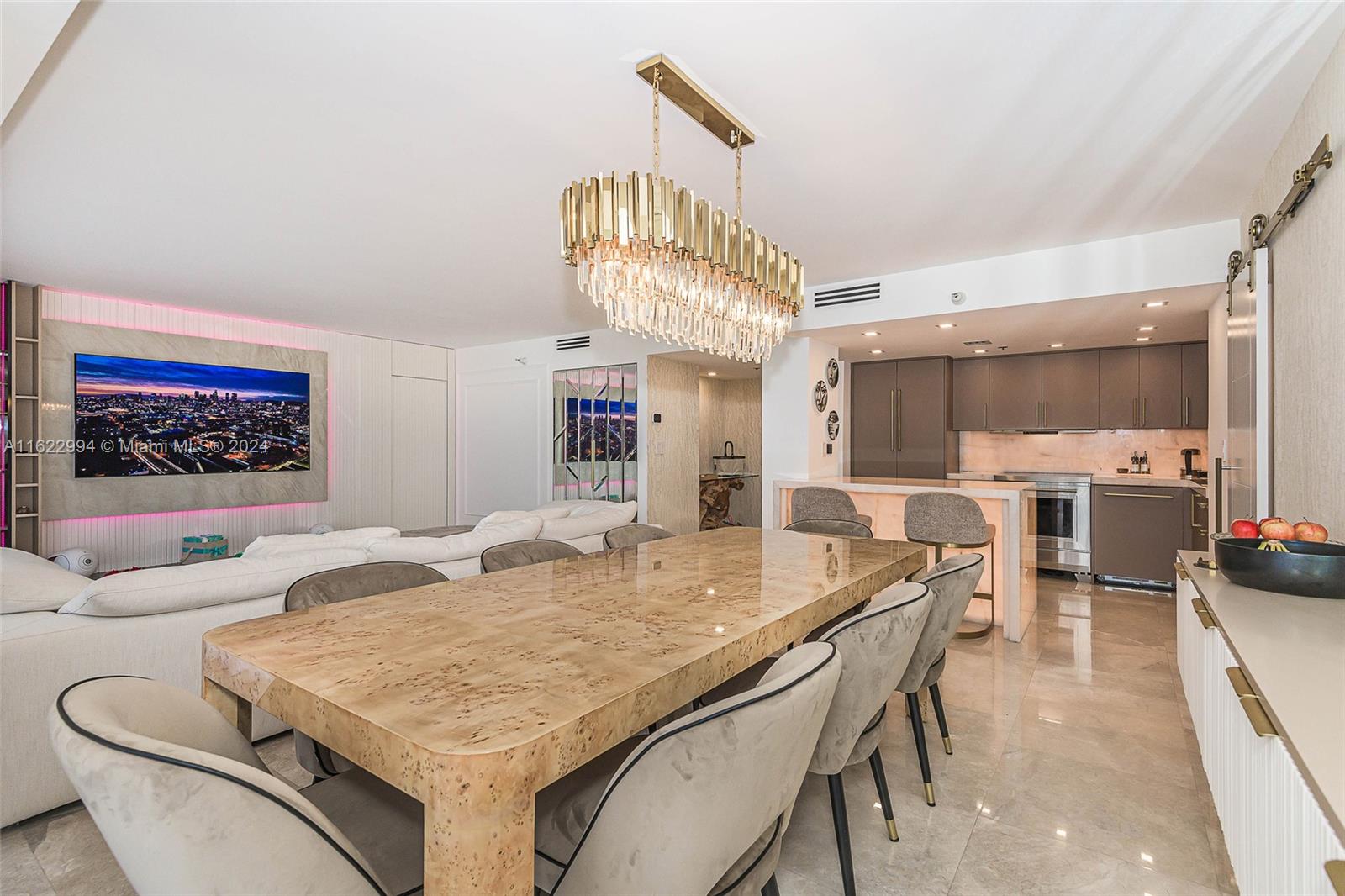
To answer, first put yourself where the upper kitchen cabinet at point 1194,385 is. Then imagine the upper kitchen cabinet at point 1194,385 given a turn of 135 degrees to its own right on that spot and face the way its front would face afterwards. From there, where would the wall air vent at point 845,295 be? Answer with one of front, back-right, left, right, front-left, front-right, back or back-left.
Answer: left

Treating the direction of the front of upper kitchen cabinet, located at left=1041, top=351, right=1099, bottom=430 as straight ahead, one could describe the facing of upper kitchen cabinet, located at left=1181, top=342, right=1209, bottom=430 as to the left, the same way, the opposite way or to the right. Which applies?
the same way

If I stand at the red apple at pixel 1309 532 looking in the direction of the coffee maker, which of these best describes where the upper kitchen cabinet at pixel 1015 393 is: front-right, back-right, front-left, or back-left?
front-left

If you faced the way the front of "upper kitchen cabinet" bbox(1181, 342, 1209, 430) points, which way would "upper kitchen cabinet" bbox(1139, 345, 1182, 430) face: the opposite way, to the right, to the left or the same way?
the same way

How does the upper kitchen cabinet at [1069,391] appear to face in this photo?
toward the camera

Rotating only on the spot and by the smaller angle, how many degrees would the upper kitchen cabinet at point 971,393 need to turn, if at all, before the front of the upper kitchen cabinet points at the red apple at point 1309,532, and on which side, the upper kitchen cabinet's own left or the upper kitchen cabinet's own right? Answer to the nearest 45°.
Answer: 0° — it already faces it

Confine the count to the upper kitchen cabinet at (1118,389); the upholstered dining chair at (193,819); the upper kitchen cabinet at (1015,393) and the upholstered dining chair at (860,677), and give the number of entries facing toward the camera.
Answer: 2

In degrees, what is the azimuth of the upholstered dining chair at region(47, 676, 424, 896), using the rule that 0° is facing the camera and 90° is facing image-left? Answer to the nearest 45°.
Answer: approximately 225°

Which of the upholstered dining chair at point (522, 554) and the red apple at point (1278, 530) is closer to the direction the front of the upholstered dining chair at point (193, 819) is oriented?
the upholstered dining chair

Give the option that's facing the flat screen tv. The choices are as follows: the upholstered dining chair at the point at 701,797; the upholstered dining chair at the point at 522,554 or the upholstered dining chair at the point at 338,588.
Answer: the upholstered dining chair at the point at 701,797

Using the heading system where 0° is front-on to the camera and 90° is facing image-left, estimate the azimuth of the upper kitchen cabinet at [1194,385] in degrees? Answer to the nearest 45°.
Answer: approximately 0°

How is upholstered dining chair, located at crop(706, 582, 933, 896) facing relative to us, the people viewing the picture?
facing away from the viewer and to the left of the viewer

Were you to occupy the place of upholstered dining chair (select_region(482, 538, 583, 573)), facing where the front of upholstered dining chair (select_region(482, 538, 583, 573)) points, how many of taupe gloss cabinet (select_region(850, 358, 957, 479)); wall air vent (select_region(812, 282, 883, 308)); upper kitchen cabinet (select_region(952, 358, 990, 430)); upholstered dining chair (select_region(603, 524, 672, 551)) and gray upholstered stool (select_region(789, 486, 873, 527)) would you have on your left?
5

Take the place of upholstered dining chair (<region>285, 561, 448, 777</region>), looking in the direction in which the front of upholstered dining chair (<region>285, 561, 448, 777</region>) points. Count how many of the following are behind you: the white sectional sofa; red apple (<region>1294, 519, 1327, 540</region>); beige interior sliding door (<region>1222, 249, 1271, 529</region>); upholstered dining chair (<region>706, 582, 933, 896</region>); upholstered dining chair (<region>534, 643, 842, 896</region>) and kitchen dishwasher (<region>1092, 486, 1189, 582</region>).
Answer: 1

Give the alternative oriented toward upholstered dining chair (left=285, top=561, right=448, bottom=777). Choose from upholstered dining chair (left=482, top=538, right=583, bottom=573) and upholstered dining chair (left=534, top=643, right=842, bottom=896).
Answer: upholstered dining chair (left=534, top=643, right=842, bottom=896)

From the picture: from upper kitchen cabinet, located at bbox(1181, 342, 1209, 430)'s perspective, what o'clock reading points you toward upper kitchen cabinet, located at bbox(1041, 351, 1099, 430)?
upper kitchen cabinet, located at bbox(1041, 351, 1099, 430) is roughly at 3 o'clock from upper kitchen cabinet, located at bbox(1181, 342, 1209, 430).

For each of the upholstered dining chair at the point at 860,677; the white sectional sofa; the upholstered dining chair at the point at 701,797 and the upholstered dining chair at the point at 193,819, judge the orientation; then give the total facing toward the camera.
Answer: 0

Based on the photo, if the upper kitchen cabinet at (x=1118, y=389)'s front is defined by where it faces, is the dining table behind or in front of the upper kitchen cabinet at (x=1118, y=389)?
in front

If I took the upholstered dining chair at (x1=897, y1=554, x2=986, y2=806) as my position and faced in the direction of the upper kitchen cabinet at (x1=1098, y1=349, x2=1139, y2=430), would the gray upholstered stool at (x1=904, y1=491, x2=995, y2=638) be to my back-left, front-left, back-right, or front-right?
front-left

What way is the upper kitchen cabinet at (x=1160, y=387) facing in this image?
toward the camera
